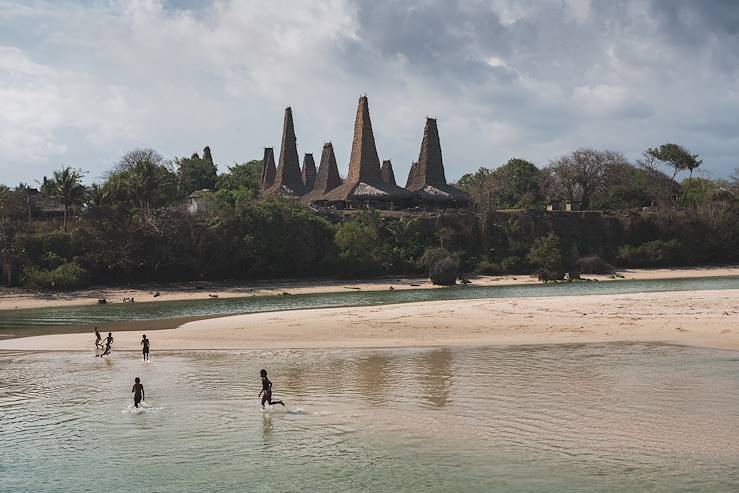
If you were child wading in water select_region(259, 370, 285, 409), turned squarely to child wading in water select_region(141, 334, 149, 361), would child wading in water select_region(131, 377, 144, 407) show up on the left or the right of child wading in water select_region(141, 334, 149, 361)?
left

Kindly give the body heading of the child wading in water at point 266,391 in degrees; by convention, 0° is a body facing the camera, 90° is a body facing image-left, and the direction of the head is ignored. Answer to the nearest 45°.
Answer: approximately 90°

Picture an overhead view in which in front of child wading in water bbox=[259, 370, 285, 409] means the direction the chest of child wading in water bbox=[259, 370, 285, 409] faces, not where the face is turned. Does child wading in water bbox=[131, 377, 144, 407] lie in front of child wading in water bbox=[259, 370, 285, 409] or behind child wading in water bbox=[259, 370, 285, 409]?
in front

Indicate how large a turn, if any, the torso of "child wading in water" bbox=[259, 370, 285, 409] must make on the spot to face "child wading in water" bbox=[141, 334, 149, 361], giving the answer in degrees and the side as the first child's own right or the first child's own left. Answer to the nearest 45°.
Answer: approximately 45° to the first child's own right
